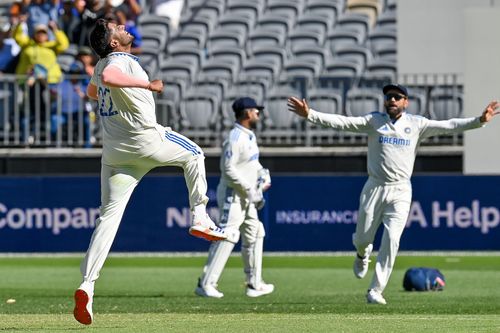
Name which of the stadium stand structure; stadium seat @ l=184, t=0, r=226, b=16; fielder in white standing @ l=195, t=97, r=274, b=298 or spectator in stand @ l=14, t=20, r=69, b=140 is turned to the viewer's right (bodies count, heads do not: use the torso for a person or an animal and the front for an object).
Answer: the fielder in white standing

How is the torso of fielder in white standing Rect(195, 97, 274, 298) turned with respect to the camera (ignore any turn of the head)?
to the viewer's right

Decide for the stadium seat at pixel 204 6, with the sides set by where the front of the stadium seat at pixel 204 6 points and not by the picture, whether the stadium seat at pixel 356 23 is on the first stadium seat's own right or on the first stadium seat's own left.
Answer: on the first stadium seat's own left

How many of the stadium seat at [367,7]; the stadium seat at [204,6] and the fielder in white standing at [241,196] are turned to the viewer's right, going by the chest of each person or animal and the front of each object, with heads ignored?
1

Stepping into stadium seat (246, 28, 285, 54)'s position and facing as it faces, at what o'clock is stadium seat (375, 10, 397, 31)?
stadium seat (375, 10, 397, 31) is roughly at 9 o'clock from stadium seat (246, 28, 285, 54).

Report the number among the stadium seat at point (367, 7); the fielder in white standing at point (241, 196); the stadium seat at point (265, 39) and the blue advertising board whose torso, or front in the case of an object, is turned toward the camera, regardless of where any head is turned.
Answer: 3
